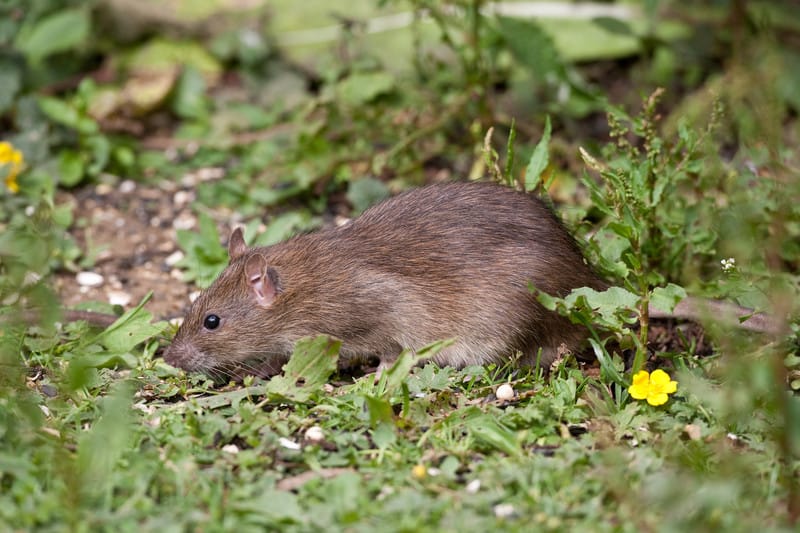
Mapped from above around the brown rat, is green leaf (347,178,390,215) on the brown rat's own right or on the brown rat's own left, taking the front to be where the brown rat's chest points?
on the brown rat's own right

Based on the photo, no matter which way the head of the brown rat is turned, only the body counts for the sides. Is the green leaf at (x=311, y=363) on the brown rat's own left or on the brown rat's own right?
on the brown rat's own left

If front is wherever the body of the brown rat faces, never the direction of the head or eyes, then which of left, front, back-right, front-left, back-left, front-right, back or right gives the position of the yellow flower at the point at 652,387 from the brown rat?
back-left

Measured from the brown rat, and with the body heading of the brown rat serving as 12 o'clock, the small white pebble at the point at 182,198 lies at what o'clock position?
The small white pebble is roughly at 2 o'clock from the brown rat.

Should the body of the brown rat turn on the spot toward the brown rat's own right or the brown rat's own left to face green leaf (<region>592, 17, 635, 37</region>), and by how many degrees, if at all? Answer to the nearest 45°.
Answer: approximately 135° to the brown rat's own right

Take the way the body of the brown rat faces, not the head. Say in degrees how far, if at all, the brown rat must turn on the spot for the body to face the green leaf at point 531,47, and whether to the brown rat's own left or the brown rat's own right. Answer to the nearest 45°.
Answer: approximately 90° to the brown rat's own right

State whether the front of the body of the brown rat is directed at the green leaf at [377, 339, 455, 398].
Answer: no

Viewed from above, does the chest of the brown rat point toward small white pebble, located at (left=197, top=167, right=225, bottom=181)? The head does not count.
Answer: no

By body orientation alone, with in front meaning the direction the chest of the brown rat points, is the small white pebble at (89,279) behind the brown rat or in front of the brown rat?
in front

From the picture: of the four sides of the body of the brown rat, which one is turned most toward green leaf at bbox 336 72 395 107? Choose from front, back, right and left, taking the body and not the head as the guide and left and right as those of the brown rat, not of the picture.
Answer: right

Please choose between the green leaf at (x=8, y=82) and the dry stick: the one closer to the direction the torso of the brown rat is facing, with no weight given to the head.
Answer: the dry stick

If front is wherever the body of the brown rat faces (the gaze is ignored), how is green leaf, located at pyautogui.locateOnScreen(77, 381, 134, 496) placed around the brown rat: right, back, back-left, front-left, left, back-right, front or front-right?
front-left

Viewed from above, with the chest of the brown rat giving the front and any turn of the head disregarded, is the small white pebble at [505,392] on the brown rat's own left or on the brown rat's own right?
on the brown rat's own left

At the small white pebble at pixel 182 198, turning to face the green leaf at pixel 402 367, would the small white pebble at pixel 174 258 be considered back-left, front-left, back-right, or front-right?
front-right

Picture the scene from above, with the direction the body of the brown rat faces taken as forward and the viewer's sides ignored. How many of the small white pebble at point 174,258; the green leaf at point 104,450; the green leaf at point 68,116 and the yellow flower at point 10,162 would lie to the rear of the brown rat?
0

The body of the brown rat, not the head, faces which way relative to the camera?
to the viewer's left

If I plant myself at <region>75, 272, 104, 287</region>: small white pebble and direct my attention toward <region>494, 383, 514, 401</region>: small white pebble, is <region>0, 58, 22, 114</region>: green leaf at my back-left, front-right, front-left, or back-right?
back-left

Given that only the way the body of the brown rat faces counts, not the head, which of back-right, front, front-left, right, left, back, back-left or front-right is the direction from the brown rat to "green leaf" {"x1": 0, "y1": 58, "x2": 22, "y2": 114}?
front-right

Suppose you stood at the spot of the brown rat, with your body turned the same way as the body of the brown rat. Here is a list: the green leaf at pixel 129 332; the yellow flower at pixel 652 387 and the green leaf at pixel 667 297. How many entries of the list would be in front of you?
1

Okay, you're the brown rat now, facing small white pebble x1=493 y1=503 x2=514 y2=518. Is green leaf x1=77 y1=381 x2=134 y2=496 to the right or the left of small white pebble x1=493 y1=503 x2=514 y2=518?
right

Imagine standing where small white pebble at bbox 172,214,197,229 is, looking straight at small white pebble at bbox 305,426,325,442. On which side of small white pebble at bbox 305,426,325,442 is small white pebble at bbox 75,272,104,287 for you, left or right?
right

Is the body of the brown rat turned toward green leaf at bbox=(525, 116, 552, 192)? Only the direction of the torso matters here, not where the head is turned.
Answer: no
